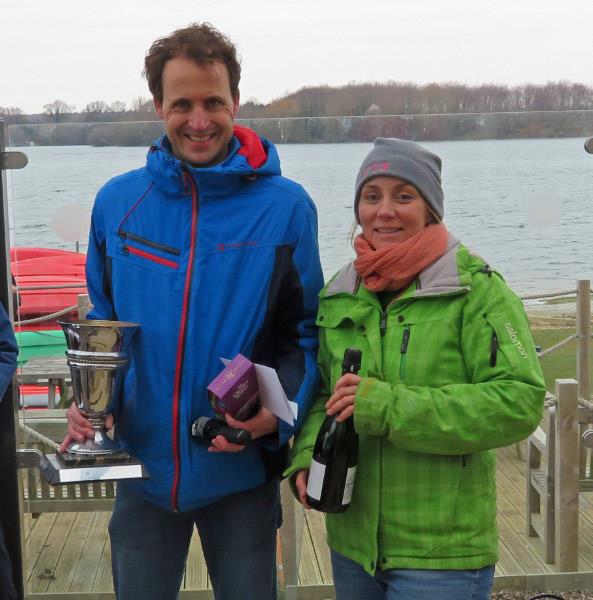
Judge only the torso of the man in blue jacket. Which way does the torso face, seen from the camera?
toward the camera

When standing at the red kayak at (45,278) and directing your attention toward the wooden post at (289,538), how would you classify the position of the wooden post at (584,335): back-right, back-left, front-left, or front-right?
front-left

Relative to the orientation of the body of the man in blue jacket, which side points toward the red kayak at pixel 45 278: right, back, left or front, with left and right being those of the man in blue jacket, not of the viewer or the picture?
back

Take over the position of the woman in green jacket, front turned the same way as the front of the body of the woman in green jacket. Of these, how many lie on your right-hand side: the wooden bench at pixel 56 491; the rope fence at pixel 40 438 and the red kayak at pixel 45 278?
3

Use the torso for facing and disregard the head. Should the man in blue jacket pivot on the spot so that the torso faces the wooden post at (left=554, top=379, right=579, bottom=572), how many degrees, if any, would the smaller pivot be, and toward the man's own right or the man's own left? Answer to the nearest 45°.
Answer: approximately 135° to the man's own left

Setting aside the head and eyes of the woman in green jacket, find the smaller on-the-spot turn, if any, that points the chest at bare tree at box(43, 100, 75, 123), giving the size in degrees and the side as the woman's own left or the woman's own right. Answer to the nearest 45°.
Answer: approximately 90° to the woman's own right

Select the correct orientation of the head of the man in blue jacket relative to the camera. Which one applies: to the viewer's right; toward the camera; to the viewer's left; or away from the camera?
toward the camera

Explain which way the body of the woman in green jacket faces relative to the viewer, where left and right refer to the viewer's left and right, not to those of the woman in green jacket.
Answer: facing the viewer and to the left of the viewer

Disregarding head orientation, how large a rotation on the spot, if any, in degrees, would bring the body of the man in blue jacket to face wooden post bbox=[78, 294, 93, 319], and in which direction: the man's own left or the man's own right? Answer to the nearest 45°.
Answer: approximately 180°

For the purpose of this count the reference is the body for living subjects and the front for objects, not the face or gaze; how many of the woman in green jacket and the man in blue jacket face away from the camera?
0

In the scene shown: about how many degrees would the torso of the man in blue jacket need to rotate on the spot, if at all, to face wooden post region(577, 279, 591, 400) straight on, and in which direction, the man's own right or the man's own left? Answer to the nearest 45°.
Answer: approximately 135° to the man's own left

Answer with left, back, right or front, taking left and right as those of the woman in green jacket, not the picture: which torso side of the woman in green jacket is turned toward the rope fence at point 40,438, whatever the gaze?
right

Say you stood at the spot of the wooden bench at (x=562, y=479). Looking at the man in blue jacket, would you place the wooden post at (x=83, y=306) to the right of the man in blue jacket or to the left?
right

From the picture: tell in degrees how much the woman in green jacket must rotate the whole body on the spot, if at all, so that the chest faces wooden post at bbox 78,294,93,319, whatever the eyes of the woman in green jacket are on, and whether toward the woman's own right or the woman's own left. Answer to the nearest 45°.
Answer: approximately 90° to the woman's own right
